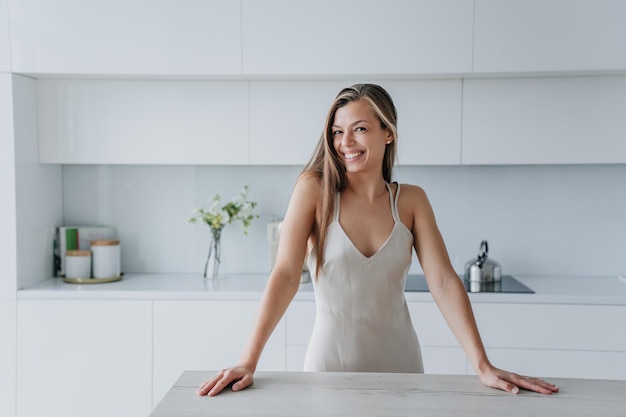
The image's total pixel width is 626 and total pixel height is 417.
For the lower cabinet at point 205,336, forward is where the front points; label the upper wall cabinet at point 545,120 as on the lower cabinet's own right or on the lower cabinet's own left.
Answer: on the lower cabinet's own left

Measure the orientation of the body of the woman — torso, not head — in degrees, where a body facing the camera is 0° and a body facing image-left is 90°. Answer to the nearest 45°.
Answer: approximately 0°

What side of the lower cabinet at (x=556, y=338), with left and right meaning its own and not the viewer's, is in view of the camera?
front

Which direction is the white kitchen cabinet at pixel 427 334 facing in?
toward the camera

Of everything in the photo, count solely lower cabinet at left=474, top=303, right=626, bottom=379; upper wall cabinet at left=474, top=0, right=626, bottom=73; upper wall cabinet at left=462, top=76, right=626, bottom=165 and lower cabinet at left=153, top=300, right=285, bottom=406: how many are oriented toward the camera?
4

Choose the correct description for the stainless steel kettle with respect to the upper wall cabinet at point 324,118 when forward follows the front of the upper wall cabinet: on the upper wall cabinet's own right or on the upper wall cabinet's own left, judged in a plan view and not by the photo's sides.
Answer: on the upper wall cabinet's own left

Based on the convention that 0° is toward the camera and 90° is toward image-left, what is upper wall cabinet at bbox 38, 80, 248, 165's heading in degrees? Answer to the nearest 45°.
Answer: approximately 0°

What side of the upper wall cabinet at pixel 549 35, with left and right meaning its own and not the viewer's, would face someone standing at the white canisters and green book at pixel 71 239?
right

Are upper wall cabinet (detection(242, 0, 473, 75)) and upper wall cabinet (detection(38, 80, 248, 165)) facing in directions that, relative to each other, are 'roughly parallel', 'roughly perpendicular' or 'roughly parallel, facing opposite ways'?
roughly parallel

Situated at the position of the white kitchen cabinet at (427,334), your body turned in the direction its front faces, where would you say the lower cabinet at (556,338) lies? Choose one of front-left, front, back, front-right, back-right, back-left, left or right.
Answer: left

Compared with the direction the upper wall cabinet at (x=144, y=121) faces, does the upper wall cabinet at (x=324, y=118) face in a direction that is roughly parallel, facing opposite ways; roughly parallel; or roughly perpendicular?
roughly parallel

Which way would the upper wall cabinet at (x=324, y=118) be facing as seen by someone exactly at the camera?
facing the viewer

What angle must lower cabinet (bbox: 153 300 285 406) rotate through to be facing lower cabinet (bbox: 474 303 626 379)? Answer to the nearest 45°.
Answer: approximately 90° to its left
